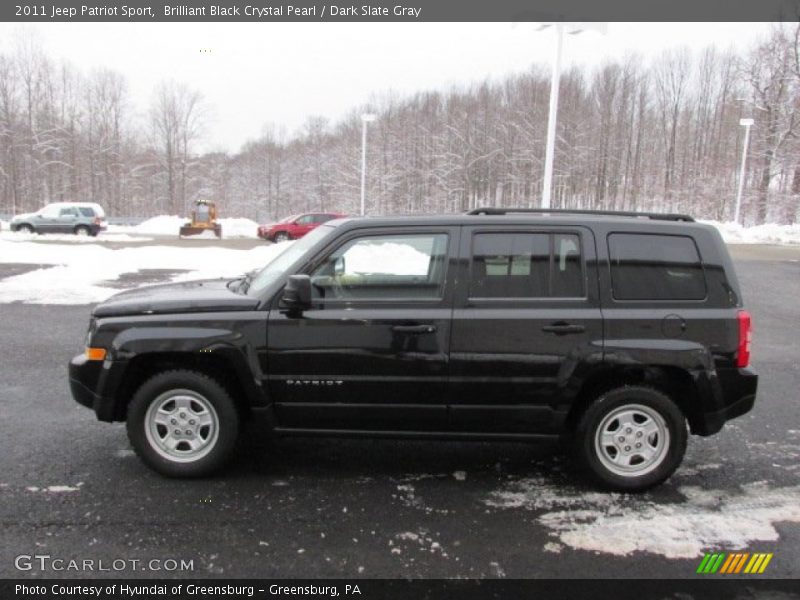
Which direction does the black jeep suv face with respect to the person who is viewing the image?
facing to the left of the viewer

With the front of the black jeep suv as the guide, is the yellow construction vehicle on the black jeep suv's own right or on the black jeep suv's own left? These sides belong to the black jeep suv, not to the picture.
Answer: on the black jeep suv's own right

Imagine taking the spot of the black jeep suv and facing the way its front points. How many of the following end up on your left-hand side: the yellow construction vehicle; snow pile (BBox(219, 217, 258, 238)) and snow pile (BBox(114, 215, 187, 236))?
0

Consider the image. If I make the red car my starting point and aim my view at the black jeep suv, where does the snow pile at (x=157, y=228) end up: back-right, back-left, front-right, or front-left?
back-right

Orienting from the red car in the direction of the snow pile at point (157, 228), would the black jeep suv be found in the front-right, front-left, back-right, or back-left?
back-left

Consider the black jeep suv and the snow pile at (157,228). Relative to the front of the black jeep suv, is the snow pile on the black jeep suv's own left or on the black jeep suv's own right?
on the black jeep suv's own right

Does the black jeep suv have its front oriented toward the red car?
no

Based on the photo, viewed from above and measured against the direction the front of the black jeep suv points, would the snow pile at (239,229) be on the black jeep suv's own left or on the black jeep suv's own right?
on the black jeep suv's own right
